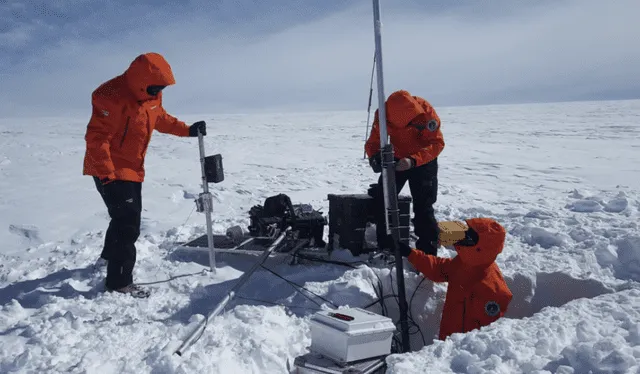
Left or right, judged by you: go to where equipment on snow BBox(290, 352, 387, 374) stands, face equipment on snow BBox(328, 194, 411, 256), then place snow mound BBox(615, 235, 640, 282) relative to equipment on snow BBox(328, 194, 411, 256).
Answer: right

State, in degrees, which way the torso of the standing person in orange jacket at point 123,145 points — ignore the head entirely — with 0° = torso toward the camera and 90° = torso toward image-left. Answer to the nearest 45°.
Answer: approximately 315°

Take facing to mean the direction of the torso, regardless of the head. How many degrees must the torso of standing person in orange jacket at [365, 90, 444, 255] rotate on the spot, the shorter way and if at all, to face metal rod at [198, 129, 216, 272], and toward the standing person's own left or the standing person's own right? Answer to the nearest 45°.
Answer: approximately 45° to the standing person's own right

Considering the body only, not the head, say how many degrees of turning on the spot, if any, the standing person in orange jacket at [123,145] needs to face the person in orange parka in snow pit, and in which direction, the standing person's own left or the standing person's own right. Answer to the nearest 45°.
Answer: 0° — they already face them

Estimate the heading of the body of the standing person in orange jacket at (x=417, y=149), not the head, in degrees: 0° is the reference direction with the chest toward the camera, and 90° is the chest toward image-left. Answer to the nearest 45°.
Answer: approximately 45°

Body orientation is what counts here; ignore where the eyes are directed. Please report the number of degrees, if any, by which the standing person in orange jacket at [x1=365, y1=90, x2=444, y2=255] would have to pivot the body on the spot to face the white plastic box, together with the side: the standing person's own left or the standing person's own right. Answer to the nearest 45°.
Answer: approximately 45° to the standing person's own left

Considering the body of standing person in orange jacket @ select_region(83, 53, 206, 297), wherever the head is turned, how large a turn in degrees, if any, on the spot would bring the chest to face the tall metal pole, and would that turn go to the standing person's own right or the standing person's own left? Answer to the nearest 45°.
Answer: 0° — they already face it

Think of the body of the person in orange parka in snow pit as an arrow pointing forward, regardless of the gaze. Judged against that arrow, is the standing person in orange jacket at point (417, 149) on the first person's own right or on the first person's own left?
on the first person's own right

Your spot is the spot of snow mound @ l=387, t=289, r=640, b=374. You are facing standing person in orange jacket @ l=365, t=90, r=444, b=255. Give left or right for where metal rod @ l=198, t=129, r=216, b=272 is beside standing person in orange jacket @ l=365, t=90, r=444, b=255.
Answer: left

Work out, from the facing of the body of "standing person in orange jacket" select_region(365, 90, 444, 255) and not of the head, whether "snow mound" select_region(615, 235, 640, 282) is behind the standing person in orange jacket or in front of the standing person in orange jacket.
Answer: behind

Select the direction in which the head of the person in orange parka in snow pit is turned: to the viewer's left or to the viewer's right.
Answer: to the viewer's left

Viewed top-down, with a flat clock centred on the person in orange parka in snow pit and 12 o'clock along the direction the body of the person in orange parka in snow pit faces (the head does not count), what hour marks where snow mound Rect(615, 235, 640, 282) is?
The snow mound is roughly at 6 o'clock from the person in orange parka in snow pit.
